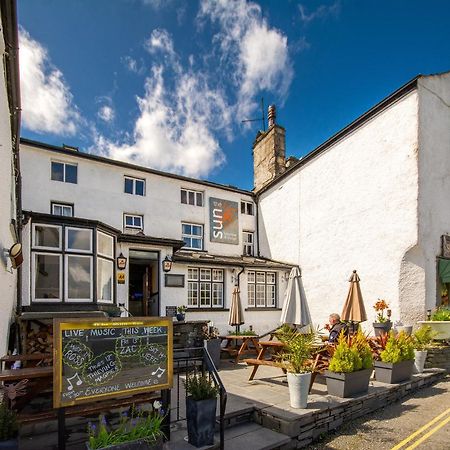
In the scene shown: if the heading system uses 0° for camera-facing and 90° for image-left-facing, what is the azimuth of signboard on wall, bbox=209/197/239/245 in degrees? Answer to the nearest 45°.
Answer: approximately 315°

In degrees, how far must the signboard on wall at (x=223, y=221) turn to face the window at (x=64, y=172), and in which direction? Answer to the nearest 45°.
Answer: approximately 90° to its right

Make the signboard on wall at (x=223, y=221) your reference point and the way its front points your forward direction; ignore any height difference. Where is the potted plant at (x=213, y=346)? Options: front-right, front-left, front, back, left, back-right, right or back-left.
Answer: front-right

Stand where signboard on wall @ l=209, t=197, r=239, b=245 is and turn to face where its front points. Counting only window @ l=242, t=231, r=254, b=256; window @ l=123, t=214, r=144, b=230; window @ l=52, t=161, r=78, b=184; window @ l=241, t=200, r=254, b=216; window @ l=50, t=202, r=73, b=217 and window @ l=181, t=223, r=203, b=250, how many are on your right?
4

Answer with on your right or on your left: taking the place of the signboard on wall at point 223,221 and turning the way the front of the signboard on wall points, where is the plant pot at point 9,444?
on your right

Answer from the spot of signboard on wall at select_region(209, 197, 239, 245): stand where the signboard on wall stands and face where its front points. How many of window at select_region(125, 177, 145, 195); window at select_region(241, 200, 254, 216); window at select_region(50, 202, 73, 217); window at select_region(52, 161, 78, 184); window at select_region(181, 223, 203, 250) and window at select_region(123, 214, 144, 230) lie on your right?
5

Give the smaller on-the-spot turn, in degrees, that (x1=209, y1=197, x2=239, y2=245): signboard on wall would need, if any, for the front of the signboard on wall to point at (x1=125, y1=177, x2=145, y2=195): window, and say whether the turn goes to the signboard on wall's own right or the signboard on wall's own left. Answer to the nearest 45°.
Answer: approximately 90° to the signboard on wall's own right

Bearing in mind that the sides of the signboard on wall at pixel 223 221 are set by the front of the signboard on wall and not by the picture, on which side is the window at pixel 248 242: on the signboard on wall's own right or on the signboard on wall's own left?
on the signboard on wall's own left

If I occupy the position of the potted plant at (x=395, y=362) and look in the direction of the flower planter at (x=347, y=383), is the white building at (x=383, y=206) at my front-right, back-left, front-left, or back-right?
back-right

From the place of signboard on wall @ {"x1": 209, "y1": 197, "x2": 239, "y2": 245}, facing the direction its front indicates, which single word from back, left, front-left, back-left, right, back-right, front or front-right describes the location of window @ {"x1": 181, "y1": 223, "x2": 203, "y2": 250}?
right

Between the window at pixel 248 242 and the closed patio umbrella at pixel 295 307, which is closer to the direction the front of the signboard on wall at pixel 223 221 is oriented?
the closed patio umbrella

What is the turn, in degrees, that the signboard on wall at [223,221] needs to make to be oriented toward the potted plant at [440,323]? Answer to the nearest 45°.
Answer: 0° — it already faces it
